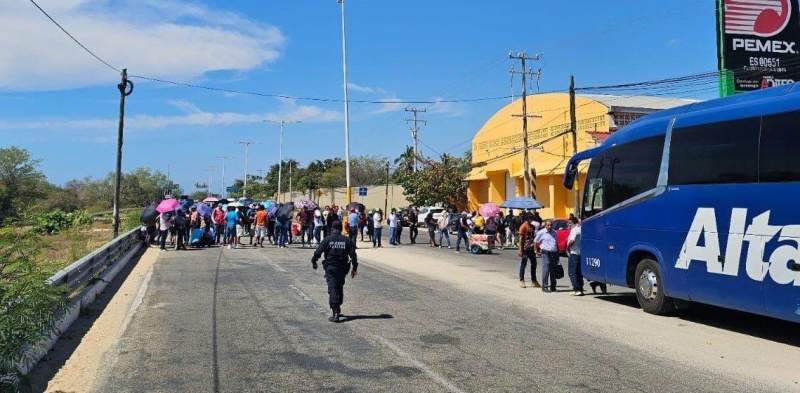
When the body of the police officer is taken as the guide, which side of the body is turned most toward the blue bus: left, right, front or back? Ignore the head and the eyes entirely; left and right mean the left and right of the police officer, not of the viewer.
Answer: right

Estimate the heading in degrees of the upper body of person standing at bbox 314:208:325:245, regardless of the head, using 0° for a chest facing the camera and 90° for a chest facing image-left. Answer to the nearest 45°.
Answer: approximately 0°

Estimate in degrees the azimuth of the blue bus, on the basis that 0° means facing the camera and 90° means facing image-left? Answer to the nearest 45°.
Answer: approximately 135°

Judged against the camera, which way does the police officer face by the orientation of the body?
away from the camera

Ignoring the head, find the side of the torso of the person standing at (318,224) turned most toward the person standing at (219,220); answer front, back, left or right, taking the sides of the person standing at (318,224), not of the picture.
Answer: right

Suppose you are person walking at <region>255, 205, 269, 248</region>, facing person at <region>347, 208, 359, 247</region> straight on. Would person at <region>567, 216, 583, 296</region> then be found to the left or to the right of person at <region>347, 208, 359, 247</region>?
right

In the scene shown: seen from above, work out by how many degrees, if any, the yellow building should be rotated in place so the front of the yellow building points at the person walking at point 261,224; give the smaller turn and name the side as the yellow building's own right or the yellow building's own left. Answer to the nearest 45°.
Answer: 0° — it already faces them

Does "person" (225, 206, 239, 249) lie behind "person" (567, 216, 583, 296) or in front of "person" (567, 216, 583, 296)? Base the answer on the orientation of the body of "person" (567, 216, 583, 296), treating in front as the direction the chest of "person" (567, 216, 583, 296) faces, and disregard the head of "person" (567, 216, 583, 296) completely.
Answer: in front
